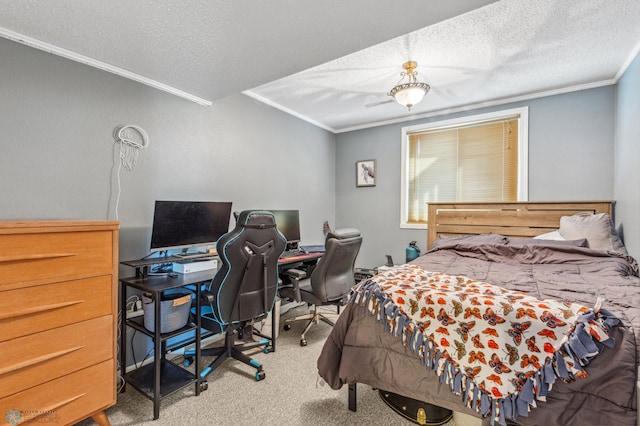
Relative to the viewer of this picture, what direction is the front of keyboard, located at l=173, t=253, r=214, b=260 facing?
facing the viewer and to the right of the viewer

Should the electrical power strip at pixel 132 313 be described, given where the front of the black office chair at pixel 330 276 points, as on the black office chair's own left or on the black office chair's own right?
on the black office chair's own left

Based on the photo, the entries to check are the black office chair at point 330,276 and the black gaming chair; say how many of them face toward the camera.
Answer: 0

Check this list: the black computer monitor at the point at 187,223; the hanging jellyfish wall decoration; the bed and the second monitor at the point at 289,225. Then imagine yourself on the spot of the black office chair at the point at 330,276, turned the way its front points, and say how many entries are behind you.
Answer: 1

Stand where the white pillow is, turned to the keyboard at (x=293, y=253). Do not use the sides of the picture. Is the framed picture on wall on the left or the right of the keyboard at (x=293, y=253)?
right

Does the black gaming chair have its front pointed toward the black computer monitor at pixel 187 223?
yes

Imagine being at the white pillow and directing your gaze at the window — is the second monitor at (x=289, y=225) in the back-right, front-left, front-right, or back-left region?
front-left

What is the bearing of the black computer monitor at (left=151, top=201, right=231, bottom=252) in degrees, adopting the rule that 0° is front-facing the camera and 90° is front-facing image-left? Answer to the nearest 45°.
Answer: approximately 315°

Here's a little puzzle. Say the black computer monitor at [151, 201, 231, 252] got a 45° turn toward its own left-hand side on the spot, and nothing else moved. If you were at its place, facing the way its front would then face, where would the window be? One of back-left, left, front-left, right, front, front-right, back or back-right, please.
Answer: front

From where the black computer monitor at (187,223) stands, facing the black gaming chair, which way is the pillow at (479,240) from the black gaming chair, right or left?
left

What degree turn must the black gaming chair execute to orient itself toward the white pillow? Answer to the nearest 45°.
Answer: approximately 135° to its right

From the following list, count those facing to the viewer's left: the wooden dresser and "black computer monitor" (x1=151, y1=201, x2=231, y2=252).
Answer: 0

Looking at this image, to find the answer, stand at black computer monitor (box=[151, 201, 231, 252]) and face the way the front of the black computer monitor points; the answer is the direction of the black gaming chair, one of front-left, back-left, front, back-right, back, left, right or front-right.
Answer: front

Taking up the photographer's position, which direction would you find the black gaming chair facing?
facing away from the viewer and to the left of the viewer

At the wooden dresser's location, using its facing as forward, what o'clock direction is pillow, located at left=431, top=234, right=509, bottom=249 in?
The pillow is roughly at 11 o'clock from the wooden dresser.

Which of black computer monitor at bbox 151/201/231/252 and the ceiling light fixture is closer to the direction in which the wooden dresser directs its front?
the ceiling light fixture

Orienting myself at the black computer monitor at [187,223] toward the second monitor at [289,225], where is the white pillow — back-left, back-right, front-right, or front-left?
front-right
